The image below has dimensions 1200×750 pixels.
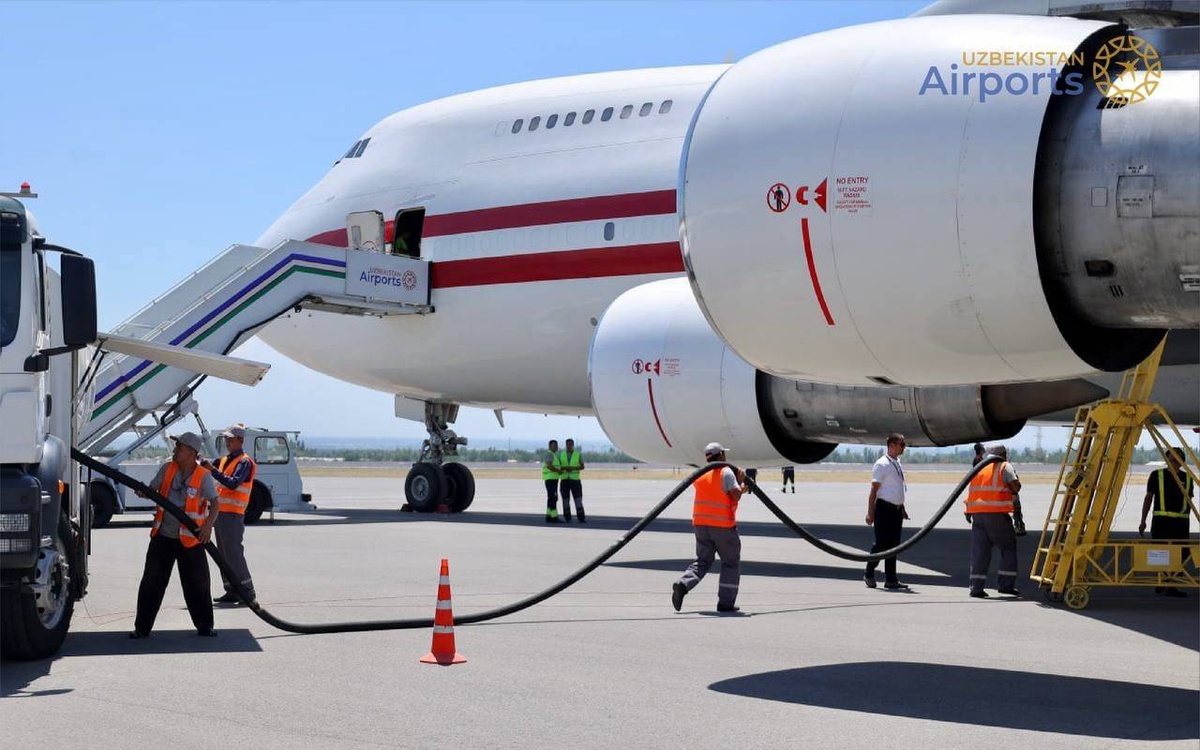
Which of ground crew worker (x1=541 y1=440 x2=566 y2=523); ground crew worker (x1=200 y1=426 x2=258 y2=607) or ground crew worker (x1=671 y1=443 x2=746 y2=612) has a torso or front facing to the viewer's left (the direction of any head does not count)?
ground crew worker (x1=200 y1=426 x2=258 y2=607)

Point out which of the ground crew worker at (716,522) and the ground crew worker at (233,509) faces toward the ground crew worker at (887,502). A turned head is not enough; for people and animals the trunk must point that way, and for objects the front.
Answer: the ground crew worker at (716,522)

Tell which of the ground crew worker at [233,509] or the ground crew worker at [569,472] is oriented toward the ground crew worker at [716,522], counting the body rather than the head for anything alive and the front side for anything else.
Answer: the ground crew worker at [569,472]

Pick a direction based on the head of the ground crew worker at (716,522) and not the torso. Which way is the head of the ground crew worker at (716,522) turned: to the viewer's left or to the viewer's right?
to the viewer's right

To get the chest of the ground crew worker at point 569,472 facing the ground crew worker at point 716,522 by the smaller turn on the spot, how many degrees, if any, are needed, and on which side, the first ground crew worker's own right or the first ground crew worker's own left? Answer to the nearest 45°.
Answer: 0° — they already face them

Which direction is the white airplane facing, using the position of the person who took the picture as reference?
facing away from the viewer and to the left of the viewer

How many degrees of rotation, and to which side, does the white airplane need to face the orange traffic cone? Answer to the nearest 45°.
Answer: approximately 45° to its left
